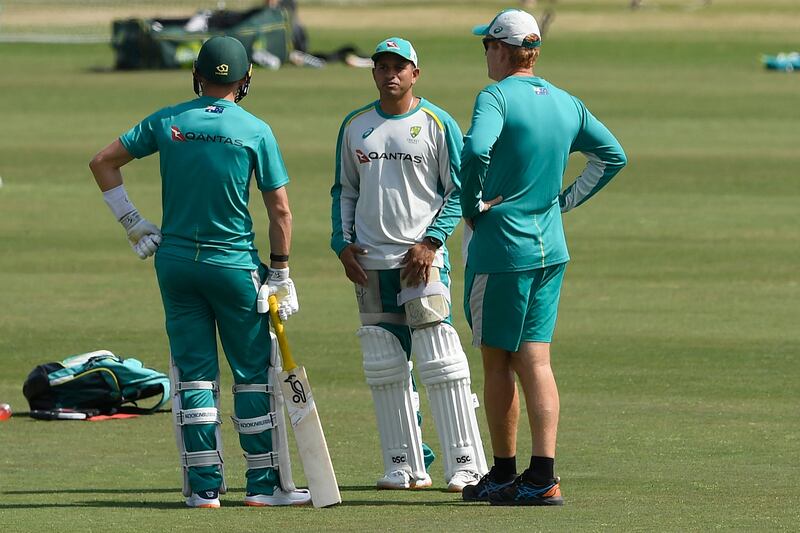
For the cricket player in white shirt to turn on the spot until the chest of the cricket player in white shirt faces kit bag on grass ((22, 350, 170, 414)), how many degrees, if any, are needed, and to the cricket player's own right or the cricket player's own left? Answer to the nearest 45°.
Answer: approximately 135° to the cricket player's own right

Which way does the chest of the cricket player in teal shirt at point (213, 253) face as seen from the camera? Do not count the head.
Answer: away from the camera

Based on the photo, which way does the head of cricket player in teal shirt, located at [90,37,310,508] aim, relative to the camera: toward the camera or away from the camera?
away from the camera

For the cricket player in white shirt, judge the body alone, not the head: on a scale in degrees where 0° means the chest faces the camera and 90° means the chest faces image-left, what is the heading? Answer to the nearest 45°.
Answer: approximately 0°

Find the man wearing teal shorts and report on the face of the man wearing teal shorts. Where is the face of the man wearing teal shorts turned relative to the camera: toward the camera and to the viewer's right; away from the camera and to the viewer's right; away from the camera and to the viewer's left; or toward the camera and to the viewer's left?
away from the camera and to the viewer's left

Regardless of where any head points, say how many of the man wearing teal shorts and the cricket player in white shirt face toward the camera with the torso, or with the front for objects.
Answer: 1

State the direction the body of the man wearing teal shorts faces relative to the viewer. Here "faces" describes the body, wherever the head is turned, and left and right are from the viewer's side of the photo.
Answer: facing away from the viewer and to the left of the viewer

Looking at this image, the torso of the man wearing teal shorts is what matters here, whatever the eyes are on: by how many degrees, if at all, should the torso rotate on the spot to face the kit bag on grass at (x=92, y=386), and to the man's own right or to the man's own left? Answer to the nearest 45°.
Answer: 0° — they already face it

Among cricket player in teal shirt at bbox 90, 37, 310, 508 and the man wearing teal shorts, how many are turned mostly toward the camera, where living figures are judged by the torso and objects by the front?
0
